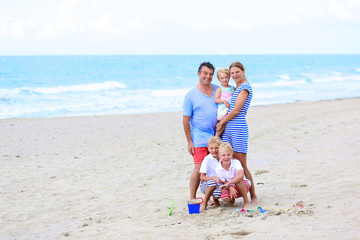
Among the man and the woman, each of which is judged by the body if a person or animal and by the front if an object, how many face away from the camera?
0

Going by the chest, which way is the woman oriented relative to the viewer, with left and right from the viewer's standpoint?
facing the viewer and to the left of the viewer

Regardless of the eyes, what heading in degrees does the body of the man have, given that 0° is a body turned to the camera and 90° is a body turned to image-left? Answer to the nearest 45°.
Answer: approximately 315°

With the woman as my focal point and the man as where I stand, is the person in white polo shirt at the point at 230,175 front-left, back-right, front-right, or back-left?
front-right
